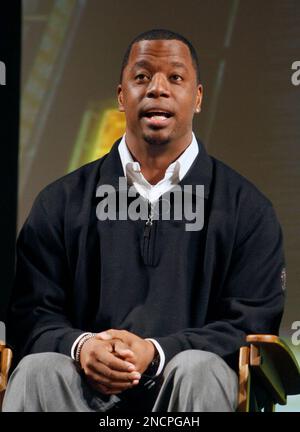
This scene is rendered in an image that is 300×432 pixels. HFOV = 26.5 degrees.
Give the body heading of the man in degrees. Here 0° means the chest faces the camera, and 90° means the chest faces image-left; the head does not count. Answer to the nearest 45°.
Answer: approximately 0°
